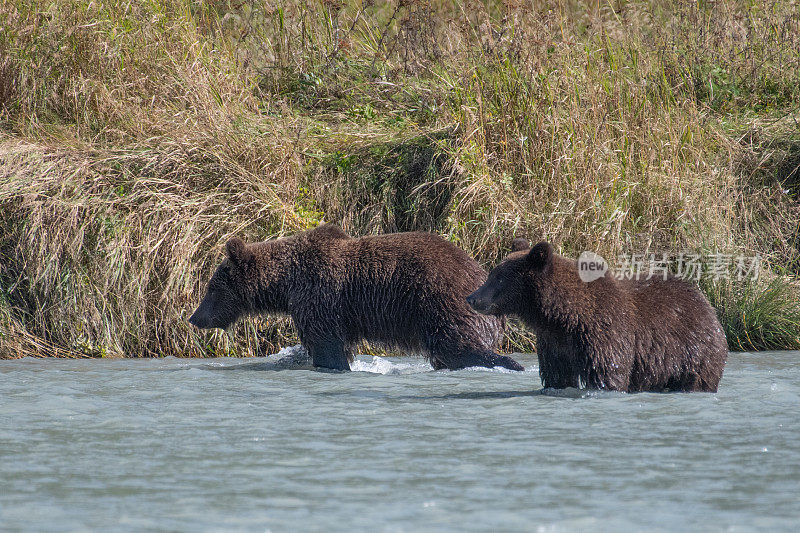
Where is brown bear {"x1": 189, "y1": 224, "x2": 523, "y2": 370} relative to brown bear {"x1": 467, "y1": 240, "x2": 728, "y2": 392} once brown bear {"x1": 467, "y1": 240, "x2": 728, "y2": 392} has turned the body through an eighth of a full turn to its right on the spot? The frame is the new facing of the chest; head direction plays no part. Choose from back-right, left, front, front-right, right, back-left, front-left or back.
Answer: front

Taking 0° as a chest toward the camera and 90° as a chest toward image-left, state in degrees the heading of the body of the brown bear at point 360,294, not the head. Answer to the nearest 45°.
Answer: approximately 90°

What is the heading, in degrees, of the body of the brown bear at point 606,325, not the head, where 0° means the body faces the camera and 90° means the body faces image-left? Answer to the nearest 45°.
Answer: approximately 90°
